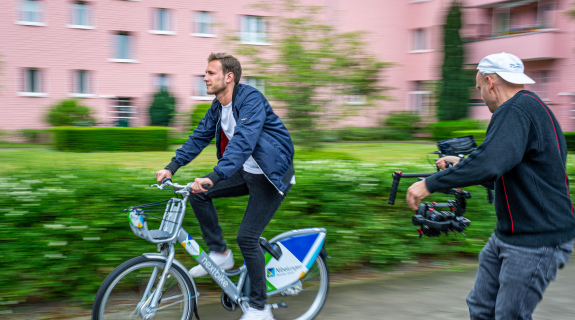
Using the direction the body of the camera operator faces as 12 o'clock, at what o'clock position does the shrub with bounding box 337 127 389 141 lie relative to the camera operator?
The shrub is roughly at 1 o'clock from the camera operator.

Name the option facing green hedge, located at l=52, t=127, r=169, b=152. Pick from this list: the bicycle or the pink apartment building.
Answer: the pink apartment building

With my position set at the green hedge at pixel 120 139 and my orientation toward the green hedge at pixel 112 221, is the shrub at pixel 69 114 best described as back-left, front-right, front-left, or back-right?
back-right

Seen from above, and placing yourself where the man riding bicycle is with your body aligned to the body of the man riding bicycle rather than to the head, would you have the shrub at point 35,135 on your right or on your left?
on your right

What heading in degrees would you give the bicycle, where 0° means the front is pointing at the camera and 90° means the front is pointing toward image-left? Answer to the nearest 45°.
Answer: approximately 45°

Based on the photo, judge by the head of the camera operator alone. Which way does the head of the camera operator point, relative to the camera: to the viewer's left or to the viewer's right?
to the viewer's left

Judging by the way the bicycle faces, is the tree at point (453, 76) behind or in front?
behind

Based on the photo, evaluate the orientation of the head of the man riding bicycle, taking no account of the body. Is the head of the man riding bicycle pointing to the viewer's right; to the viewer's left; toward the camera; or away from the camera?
to the viewer's left

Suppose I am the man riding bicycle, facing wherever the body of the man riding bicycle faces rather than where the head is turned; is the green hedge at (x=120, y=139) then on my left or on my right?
on my right

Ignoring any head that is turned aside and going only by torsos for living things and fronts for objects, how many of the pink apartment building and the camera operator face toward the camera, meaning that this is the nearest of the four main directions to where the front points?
1

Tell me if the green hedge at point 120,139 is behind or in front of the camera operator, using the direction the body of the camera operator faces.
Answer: in front

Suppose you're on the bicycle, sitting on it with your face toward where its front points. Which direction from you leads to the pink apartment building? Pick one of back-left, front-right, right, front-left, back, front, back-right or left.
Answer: back-right

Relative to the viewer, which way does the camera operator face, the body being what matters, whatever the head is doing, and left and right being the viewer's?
facing away from the viewer and to the left of the viewer
